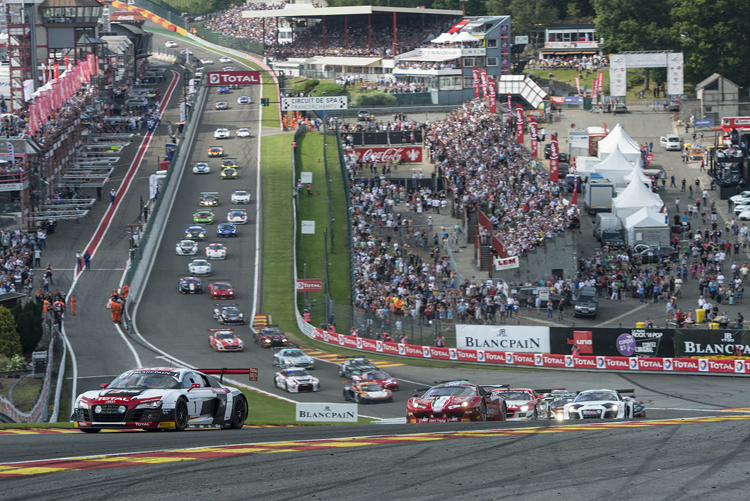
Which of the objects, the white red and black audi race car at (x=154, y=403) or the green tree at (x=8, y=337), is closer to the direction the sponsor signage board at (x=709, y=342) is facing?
the white red and black audi race car

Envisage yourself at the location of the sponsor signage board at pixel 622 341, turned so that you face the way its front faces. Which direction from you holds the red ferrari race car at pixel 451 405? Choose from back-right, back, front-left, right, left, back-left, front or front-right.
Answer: front

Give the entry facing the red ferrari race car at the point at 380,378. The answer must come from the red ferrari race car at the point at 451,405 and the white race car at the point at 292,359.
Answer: the white race car

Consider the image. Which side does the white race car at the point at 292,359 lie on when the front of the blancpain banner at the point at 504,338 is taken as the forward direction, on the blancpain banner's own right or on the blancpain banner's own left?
on the blancpain banner's own right

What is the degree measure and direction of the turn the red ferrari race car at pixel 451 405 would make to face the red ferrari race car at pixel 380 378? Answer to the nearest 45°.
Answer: approximately 135° to its right

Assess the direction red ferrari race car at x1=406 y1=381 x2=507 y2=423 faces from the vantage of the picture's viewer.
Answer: facing the viewer and to the left of the viewer

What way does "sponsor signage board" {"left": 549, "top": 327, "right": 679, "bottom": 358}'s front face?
toward the camera

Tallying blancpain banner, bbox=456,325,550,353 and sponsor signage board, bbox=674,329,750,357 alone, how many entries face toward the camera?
2

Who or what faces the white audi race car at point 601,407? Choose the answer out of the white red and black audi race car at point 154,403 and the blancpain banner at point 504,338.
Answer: the blancpain banner

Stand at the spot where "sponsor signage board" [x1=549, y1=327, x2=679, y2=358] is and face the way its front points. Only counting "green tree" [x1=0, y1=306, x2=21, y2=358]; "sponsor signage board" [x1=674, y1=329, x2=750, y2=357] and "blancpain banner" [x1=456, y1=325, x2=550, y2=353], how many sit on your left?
1

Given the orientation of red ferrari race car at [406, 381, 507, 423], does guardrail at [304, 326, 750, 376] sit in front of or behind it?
behind

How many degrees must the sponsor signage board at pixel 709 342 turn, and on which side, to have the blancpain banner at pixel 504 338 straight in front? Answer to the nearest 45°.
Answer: approximately 90° to its right

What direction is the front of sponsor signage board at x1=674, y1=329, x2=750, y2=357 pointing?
toward the camera

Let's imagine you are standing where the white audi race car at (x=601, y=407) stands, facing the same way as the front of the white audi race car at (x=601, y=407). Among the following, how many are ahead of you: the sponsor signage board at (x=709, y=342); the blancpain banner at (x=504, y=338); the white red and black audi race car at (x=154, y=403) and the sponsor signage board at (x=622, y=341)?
1

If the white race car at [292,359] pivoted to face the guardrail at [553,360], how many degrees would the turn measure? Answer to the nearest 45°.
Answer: approximately 45° to its left

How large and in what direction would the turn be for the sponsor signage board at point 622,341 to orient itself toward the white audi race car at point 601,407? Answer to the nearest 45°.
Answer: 0° — it already faces it
